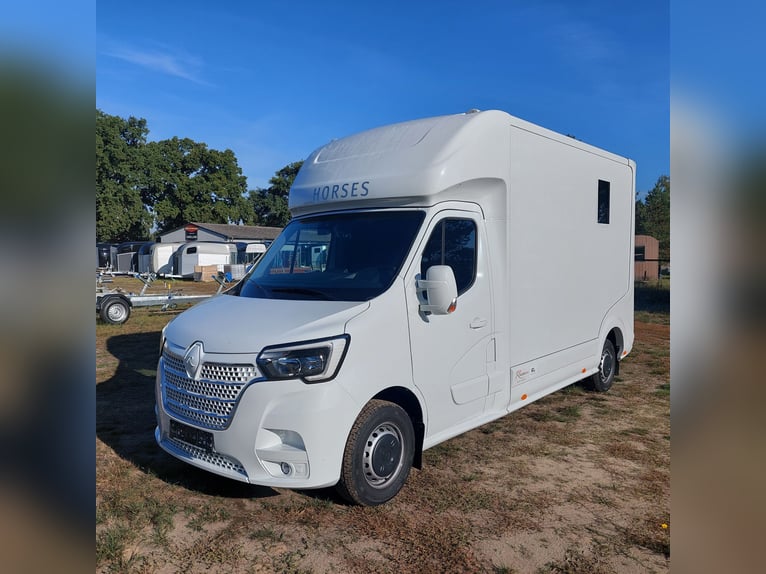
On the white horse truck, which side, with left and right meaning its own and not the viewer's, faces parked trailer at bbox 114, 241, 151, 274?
right

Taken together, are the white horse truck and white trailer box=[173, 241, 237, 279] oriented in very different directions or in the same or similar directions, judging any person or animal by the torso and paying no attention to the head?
same or similar directions

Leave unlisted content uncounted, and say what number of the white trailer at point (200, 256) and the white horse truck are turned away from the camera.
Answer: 0

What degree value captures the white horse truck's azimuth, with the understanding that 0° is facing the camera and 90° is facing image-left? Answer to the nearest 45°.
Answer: approximately 45°

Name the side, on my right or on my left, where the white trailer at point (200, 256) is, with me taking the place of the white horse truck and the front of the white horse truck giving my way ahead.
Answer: on my right

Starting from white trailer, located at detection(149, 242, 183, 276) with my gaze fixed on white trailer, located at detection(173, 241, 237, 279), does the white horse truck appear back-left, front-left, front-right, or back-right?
front-right

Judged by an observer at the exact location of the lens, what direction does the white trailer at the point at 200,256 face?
facing the viewer and to the left of the viewer

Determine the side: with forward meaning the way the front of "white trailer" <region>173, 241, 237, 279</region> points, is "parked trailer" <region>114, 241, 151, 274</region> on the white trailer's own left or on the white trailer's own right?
on the white trailer's own right
